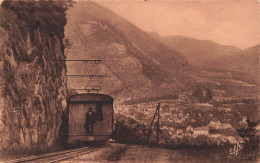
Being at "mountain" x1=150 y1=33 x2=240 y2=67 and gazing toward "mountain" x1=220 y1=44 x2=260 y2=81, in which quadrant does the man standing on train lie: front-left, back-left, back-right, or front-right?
back-right
